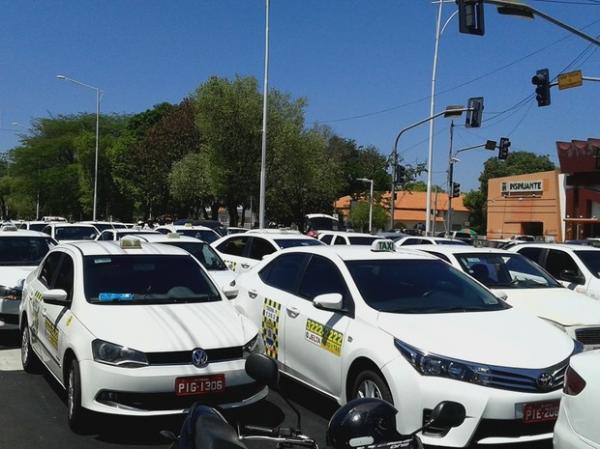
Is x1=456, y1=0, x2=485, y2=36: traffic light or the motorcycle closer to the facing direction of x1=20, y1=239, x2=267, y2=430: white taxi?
the motorcycle

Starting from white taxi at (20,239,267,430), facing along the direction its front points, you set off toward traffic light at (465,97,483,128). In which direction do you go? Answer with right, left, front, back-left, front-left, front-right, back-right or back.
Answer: left

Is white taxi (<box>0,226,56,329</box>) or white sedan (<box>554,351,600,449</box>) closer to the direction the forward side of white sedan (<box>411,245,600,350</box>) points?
the white sedan

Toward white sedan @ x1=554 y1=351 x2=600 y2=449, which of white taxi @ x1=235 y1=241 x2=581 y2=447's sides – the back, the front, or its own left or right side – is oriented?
front

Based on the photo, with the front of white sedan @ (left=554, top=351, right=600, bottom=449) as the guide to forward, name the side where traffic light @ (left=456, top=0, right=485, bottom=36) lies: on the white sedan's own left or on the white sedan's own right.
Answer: on the white sedan's own left

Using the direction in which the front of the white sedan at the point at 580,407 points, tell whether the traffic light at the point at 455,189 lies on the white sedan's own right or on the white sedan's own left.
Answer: on the white sedan's own left
